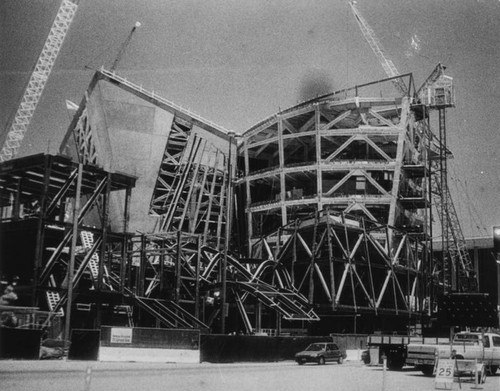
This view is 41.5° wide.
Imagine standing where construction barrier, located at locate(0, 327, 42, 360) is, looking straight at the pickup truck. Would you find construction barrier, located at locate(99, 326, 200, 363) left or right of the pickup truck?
left

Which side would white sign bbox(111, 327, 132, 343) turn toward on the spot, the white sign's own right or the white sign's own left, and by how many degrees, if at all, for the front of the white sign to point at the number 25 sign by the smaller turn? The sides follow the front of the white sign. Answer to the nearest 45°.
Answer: approximately 45° to the white sign's own left

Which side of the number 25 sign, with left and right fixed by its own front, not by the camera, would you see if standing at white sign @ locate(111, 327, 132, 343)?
right

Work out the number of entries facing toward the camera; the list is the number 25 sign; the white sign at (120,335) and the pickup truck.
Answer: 2

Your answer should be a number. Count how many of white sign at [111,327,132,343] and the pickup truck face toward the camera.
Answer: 1

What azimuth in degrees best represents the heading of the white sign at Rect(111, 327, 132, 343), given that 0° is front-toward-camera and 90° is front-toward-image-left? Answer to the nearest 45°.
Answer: approximately 0°

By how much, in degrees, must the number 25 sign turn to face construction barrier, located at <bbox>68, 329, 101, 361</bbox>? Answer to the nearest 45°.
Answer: approximately 90° to its right

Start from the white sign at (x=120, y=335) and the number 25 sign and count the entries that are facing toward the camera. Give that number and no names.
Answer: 2

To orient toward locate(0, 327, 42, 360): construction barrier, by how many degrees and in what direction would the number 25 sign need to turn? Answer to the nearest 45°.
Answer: approximately 90° to its right

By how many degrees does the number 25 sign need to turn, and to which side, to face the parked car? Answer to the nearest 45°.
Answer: approximately 135° to its right

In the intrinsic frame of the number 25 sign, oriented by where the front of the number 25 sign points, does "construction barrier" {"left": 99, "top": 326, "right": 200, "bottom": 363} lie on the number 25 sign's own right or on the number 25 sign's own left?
on the number 25 sign's own right
